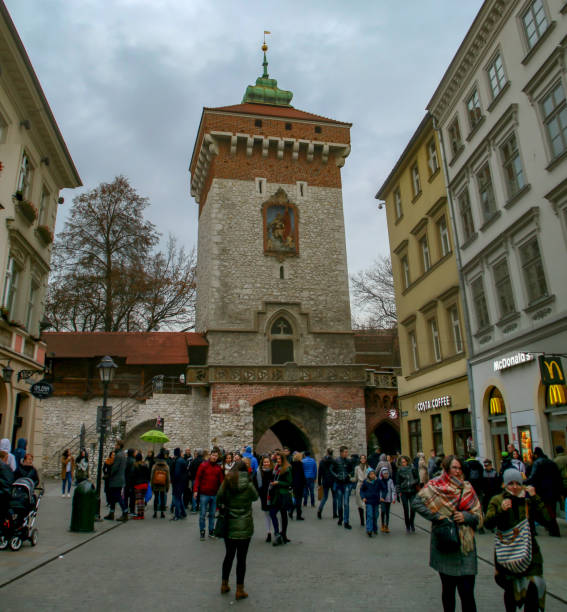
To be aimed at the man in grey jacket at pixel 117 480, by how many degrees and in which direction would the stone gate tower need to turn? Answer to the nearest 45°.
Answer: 0° — it already faces them

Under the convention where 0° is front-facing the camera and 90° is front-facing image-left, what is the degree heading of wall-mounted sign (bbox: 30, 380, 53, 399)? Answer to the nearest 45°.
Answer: approximately 0°

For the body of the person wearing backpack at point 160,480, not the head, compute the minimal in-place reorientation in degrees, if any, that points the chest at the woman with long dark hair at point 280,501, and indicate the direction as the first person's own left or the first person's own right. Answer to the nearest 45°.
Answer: approximately 135° to the first person's own right

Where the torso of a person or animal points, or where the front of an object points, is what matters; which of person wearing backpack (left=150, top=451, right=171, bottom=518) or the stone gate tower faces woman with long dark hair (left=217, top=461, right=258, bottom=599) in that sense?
the stone gate tower

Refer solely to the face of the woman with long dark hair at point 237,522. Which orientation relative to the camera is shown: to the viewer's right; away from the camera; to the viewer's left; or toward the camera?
away from the camera

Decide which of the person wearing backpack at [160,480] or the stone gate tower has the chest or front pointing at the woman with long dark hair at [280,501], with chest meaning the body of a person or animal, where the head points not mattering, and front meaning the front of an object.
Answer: the stone gate tower

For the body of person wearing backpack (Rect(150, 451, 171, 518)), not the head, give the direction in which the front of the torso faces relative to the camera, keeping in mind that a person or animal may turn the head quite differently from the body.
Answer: away from the camera

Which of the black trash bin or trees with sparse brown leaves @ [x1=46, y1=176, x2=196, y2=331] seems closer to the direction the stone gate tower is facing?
the black trash bin

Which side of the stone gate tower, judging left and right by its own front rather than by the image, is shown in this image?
front

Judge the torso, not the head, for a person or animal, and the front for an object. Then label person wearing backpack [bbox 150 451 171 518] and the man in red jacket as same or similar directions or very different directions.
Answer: very different directions

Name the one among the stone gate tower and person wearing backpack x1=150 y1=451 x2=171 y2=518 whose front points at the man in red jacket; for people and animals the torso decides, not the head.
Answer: the stone gate tower

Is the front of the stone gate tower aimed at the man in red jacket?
yes

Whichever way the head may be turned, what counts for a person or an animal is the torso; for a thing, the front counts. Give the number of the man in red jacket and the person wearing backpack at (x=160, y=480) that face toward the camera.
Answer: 1
